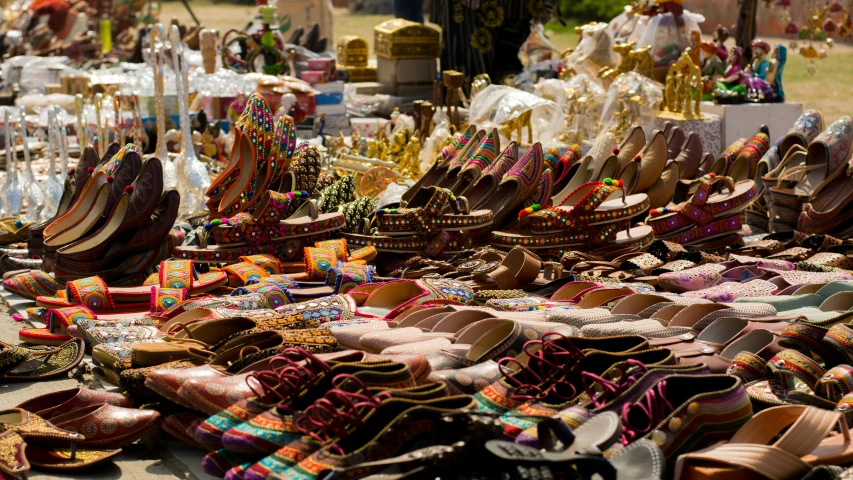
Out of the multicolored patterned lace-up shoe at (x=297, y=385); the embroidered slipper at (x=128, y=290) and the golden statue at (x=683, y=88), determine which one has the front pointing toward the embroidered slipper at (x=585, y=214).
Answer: the golden statue

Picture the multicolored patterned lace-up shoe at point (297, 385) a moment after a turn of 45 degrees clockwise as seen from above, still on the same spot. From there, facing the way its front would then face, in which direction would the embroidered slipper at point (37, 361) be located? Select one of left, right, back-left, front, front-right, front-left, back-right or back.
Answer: front-right

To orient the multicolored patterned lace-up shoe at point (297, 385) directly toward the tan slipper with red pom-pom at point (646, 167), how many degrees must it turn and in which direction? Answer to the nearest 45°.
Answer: approximately 180°

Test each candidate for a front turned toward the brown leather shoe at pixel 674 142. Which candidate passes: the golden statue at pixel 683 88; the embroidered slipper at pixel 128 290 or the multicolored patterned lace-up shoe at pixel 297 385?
the golden statue

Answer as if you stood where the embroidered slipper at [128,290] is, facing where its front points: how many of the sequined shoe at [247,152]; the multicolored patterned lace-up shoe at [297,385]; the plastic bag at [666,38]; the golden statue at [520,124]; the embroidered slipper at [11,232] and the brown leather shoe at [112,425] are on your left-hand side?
2

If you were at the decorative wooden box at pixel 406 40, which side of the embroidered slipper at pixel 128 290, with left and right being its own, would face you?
right

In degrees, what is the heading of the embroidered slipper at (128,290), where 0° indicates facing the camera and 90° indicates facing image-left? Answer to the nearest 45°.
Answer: approximately 90°
